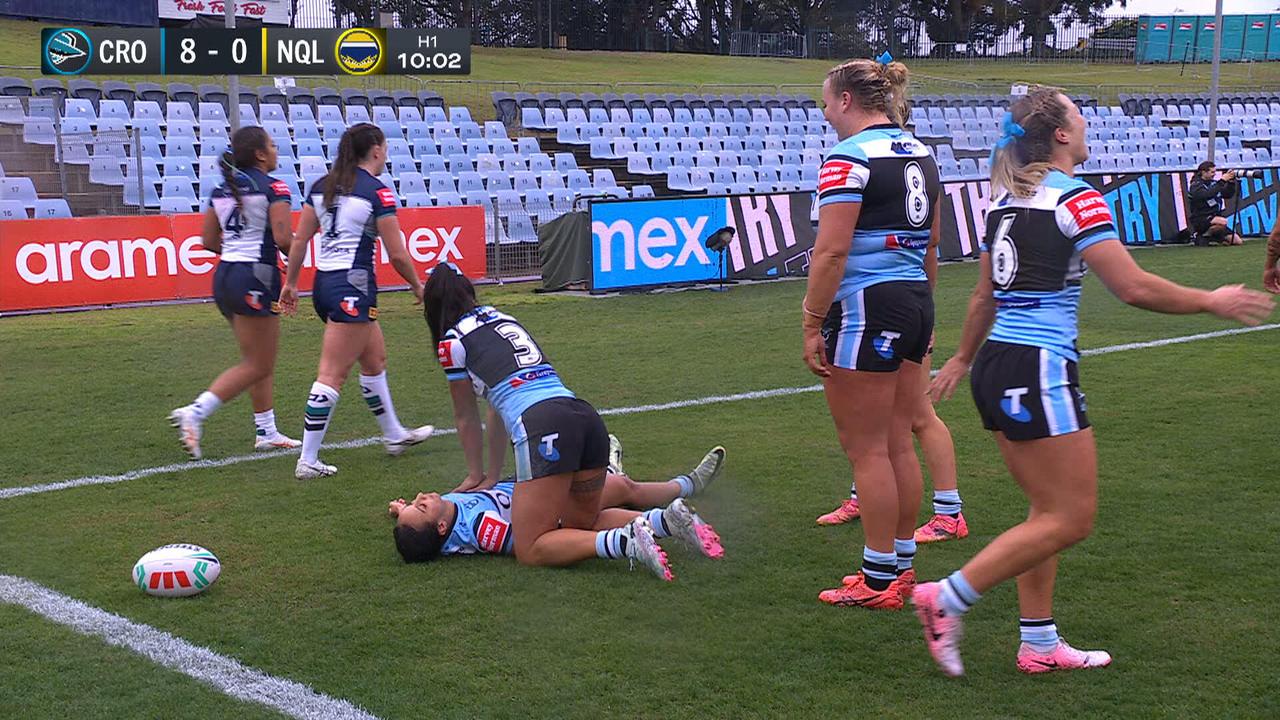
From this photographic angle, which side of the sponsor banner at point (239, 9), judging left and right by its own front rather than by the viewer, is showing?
front

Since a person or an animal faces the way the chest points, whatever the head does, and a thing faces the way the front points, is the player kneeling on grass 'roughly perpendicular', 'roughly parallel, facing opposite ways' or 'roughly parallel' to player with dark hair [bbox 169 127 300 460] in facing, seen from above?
roughly perpendicular

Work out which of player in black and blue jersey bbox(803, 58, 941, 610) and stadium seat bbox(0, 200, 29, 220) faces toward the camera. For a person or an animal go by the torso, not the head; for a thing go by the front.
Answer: the stadium seat

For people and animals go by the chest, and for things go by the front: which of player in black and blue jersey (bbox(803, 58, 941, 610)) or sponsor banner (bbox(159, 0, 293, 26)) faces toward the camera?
the sponsor banner

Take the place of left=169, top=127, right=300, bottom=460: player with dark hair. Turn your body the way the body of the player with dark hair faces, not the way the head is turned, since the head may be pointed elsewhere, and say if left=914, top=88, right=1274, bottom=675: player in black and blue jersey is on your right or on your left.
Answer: on your right

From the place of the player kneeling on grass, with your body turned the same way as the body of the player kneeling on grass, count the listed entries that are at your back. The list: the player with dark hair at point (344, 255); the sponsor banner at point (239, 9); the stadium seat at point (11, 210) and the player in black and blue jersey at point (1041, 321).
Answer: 1

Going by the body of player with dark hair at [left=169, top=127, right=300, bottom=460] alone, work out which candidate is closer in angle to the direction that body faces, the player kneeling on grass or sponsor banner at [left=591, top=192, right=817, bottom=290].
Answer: the sponsor banner

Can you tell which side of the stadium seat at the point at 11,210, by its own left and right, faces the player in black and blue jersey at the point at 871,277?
front

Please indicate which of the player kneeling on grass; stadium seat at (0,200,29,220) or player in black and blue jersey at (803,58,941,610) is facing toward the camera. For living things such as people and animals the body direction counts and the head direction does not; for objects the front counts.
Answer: the stadium seat

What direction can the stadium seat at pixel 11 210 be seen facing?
toward the camera

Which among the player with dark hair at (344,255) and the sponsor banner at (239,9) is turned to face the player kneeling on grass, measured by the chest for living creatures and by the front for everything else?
the sponsor banner

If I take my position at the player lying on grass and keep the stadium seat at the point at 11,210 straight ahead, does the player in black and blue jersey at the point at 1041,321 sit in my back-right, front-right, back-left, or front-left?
back-right

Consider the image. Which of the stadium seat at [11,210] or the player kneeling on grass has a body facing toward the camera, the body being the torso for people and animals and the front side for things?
the stadium seat

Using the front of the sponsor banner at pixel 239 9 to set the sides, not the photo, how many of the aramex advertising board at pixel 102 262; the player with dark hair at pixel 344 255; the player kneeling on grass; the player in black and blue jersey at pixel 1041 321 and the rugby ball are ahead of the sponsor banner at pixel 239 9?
5

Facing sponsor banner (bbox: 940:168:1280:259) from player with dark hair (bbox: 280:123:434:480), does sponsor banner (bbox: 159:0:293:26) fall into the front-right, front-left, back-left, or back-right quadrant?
front-left

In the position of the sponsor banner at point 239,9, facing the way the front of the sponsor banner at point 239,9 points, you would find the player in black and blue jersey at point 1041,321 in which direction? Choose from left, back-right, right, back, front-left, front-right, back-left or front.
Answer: front
